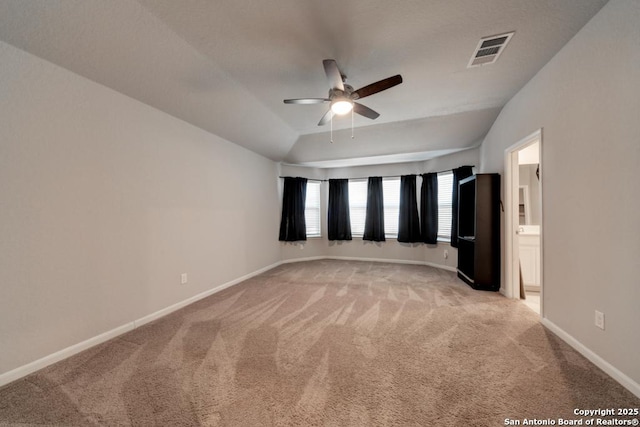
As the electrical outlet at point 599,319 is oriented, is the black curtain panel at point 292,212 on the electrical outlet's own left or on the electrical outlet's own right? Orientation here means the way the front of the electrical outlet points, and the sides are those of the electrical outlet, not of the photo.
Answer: on the electrical outlet's own right

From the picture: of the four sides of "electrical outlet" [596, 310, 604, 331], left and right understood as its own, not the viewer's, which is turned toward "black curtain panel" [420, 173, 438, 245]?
right

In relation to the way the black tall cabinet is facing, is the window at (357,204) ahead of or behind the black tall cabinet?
ahead

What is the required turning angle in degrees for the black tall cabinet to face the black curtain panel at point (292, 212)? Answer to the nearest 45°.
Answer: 0° — it already faces it

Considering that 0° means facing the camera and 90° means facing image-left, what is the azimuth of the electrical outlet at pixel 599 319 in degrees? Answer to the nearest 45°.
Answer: approximately 45°

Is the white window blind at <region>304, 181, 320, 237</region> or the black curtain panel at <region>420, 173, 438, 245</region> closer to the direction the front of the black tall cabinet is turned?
the white window blind

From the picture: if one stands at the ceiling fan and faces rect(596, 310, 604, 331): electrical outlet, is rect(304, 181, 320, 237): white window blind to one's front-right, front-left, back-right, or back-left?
back-left

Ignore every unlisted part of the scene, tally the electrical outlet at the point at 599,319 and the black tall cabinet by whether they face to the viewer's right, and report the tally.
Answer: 0

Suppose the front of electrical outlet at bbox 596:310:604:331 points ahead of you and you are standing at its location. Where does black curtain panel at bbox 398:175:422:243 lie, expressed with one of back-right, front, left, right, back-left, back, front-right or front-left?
right

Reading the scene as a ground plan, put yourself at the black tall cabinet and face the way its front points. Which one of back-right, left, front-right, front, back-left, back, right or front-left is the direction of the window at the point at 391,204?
front-right

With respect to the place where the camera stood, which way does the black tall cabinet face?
facing to the left of the viewer
